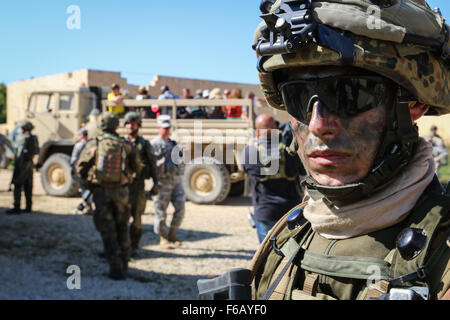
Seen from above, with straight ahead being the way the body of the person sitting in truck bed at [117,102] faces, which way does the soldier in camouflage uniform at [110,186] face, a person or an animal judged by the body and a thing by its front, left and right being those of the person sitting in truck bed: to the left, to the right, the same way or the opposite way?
the opposite way

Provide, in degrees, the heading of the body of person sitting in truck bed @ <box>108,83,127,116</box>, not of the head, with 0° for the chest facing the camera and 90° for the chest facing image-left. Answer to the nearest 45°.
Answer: approximately 0°

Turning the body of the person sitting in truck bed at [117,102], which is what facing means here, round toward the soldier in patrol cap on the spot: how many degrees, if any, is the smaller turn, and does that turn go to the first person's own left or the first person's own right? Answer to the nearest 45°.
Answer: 0° — they already face them

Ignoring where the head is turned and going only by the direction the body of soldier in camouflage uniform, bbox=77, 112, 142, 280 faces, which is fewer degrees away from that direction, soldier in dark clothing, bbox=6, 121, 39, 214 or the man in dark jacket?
the soldier in dark clothing

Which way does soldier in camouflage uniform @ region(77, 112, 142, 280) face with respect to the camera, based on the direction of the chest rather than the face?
away from the camera

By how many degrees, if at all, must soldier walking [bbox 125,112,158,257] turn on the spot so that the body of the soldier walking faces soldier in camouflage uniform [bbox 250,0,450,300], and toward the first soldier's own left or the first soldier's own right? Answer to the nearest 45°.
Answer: approximately 45° to the first soldier's own left

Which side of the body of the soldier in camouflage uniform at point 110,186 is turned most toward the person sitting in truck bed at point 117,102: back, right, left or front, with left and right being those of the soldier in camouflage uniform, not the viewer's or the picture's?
front

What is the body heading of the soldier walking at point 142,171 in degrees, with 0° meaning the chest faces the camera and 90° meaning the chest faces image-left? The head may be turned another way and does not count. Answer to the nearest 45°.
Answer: approximately 45°

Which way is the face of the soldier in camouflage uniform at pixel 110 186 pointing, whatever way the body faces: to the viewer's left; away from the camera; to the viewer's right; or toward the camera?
away from the camera

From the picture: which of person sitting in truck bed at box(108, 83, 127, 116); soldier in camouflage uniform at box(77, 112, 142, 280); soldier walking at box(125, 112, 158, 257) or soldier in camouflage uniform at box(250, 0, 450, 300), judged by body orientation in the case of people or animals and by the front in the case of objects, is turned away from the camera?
soldier in camouflage uniform at box(77, 112, 142, 280)
